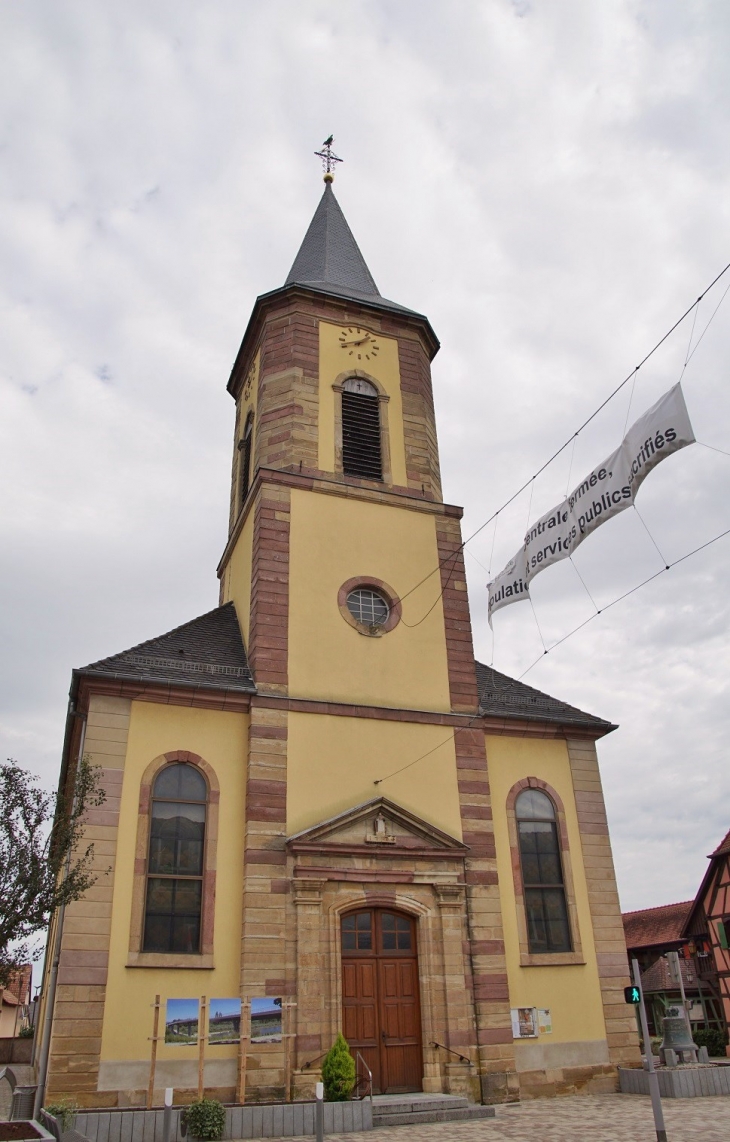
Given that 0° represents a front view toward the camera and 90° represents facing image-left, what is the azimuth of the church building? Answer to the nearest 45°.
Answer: approximately 0°

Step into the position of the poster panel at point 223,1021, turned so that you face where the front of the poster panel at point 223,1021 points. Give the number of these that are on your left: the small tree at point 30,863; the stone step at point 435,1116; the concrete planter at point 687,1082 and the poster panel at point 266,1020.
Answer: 3

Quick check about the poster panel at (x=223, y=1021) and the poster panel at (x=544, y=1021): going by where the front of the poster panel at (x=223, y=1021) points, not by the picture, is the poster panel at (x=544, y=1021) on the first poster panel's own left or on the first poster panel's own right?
on the first poster panel's own left

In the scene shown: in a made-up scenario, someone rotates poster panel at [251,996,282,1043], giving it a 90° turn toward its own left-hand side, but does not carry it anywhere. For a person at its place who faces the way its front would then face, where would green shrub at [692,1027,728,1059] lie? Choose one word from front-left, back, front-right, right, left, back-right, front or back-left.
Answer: front-left

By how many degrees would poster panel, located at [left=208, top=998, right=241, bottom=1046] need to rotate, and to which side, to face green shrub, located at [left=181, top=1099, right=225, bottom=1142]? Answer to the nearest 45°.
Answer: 0° — it already faces it

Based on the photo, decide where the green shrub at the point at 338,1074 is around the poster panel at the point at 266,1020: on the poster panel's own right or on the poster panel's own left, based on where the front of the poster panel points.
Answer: on the poster panel's own left

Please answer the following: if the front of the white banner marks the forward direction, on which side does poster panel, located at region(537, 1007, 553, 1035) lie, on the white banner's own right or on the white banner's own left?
on the white banner's own right

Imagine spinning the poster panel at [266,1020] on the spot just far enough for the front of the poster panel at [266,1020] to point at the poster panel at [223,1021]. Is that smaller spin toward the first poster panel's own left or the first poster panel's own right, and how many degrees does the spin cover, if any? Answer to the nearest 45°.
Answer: approximately 90° to the first poster panel's own right

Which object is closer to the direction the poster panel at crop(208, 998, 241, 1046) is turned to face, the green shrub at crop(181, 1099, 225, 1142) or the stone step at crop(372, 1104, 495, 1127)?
the green shrub

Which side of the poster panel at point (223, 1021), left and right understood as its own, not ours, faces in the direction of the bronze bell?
left

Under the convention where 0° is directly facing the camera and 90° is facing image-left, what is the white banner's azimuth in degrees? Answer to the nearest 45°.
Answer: approximately 45°
